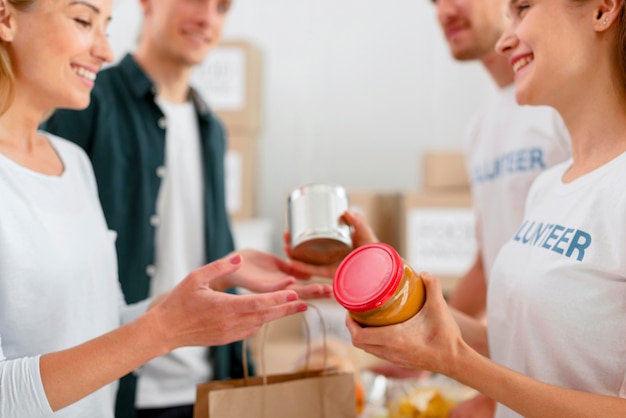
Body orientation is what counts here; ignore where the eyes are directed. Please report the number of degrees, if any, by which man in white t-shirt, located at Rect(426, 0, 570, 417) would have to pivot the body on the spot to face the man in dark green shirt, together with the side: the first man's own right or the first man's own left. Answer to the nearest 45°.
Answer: approximately 45° to the first man's own right

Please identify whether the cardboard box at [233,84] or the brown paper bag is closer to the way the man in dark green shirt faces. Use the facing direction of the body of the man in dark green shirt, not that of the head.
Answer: the brown paper bag

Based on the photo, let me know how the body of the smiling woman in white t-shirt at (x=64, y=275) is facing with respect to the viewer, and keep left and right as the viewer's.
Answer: facing the viewer and to the right of the viewer

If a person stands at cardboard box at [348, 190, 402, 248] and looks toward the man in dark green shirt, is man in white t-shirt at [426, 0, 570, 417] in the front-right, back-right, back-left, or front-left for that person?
front-left

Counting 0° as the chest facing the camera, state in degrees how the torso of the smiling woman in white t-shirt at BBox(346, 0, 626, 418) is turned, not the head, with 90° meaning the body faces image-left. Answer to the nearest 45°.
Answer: approximately 45°

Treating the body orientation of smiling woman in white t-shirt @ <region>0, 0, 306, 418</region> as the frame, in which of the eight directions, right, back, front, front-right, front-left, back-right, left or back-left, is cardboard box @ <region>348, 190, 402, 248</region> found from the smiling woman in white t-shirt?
left

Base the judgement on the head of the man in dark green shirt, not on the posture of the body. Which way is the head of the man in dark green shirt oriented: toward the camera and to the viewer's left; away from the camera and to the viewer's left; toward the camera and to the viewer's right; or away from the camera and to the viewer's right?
toward the camera and to the viewer's right

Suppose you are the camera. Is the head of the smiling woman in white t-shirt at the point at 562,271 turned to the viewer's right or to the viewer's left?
to the viewer's left

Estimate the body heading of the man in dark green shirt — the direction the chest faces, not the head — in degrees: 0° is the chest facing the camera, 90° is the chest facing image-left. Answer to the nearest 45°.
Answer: approximately 315°

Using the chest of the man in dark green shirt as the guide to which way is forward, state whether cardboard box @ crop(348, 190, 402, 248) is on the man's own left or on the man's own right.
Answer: on the man's own left

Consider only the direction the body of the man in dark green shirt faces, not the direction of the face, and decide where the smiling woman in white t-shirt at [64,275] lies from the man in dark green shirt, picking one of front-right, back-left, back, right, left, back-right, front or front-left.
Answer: front-right

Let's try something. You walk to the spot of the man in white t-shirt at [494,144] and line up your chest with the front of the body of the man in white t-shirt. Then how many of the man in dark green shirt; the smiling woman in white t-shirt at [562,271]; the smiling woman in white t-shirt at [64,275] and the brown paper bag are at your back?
0

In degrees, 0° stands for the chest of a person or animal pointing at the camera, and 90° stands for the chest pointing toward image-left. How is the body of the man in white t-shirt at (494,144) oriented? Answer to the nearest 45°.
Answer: approximately 45°

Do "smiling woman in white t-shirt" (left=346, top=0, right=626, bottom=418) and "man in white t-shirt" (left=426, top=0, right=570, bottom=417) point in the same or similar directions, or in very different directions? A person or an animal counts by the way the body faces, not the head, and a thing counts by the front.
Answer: same or similar directions

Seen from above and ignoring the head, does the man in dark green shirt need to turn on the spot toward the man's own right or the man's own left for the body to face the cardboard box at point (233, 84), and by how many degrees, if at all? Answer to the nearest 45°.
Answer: approximately 135° to the man's own left

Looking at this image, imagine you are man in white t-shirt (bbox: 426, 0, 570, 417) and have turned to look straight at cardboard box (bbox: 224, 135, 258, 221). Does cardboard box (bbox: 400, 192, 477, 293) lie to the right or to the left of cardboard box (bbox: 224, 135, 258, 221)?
right

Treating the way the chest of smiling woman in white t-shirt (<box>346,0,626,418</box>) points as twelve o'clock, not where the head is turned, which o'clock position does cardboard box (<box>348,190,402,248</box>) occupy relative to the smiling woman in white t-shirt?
The cardboard box is roughly at 4 o'clock from the smiling woman in white t-shirt.

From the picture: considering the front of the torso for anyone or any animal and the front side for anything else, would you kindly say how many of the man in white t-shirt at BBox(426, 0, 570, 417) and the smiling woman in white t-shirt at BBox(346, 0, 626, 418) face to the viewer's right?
0

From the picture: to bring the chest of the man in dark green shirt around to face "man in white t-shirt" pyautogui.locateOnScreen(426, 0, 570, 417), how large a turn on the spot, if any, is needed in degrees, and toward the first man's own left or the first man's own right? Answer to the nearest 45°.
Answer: approximately 45° to the first man's own left

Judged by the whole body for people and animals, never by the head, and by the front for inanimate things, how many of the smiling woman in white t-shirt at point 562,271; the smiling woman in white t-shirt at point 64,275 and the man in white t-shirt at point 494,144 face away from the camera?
0
